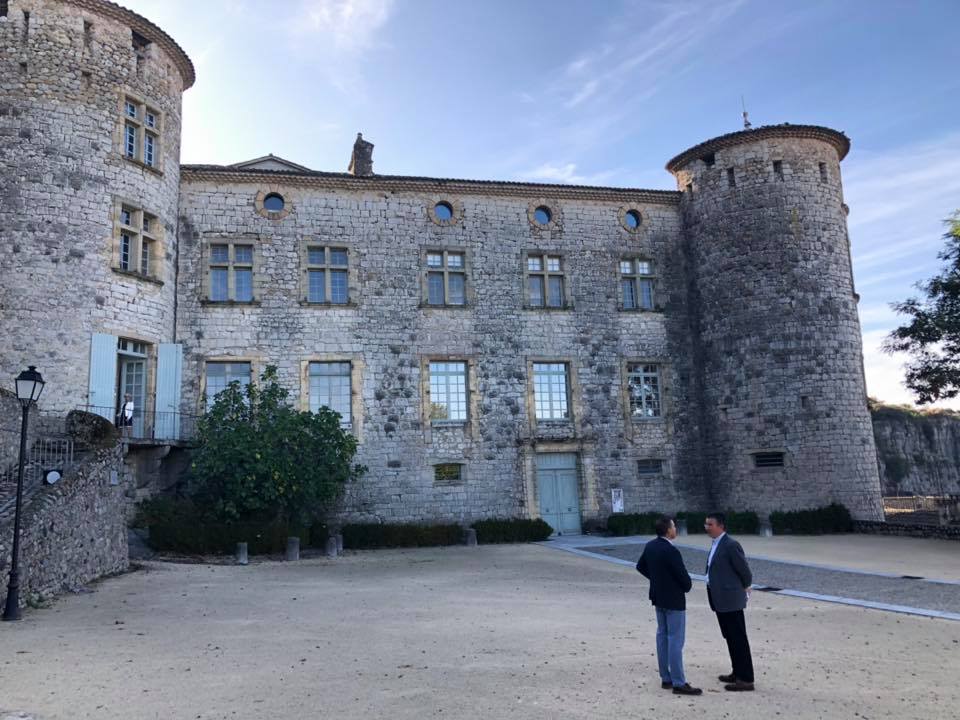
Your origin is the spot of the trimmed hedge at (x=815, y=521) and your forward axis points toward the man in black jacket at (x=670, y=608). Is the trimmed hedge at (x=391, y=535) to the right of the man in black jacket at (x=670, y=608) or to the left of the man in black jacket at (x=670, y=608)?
right

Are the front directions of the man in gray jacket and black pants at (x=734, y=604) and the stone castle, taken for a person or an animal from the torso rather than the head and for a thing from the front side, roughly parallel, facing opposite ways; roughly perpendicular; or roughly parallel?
roughly perpendicular

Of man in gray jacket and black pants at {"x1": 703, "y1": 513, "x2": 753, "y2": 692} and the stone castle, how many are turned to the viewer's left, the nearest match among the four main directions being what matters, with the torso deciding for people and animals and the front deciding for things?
1

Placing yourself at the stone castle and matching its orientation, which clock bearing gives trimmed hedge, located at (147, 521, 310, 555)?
The trimmed hedge is roughly at 2 o'clock from the stone castle.

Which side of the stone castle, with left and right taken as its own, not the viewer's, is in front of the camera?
front

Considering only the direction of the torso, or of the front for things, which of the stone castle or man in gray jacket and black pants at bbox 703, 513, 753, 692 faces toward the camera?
the stone castle

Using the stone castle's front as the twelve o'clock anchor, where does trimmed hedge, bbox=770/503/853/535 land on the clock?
The trimmed hedge is roughly at 9 o'clock from the stone castle.

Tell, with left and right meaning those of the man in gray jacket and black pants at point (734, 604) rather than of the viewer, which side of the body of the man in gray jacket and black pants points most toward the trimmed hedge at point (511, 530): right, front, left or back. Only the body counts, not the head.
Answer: right

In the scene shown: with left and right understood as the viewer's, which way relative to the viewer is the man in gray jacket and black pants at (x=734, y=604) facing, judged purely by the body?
facing to the left of the viewer

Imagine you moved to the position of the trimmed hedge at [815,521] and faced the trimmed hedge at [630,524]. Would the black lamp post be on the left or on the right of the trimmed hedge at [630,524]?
left

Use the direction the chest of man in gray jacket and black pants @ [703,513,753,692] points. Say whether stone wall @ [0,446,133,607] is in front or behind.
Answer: in front
